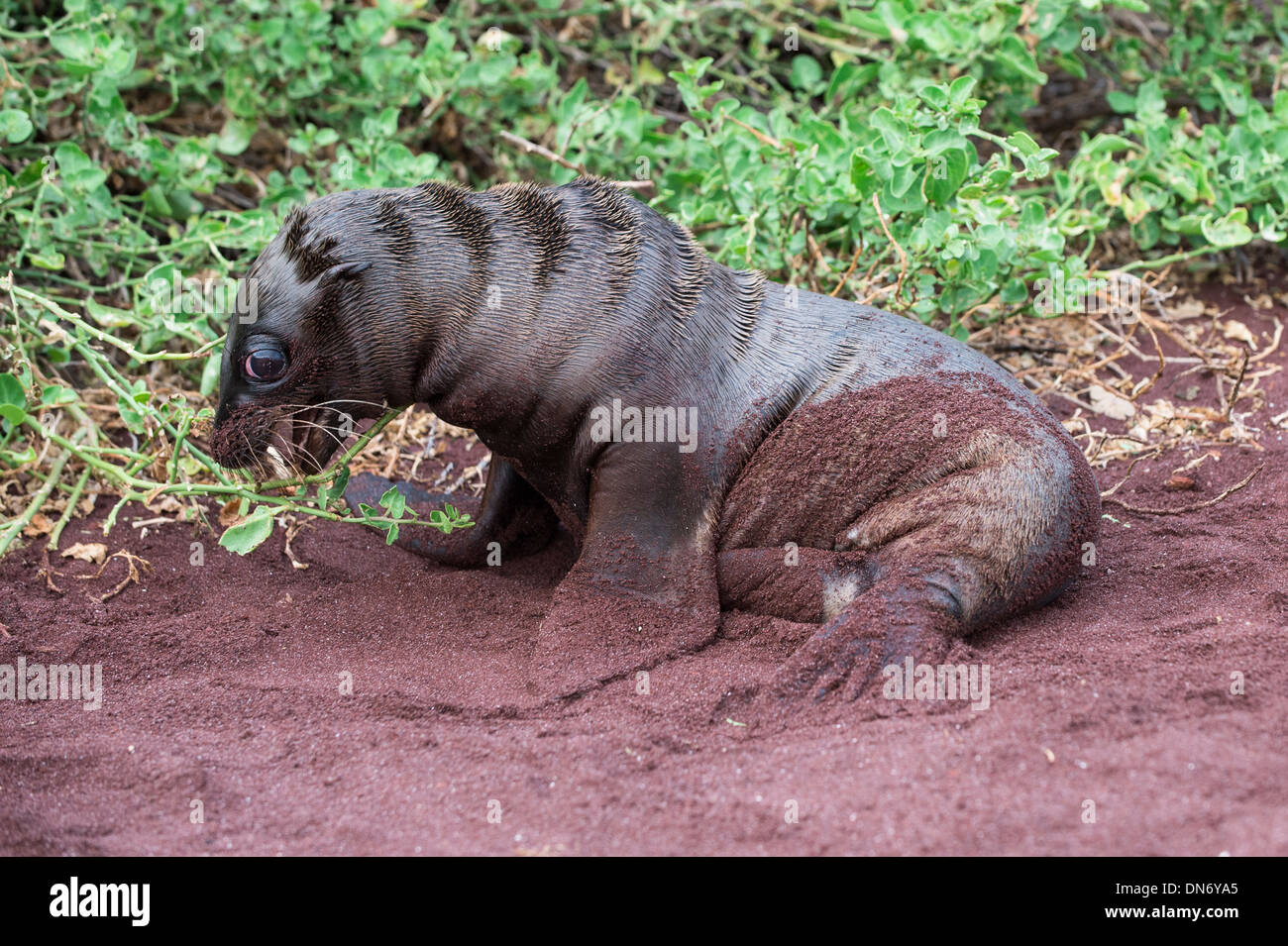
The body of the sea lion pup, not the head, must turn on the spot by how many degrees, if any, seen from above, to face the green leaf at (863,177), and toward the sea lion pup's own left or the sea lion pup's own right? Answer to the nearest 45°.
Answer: approximately 135° to the sea lion pup's own right

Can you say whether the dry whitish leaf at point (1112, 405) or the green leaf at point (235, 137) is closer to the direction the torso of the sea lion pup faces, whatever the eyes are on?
the green leaf

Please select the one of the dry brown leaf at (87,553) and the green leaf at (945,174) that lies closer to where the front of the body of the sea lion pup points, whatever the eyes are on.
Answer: the dry brown leaf

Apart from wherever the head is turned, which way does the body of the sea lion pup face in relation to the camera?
to the viewer's left

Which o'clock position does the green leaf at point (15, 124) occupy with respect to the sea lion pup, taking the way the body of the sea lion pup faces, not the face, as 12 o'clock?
The green leaf is roughly at 1 o'clock from the sea lion pup.

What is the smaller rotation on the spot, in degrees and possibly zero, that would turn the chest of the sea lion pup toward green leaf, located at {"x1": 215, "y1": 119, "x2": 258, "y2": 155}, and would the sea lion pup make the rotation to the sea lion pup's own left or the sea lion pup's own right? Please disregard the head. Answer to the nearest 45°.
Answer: approximately 45° to the sea lion pup's own right
